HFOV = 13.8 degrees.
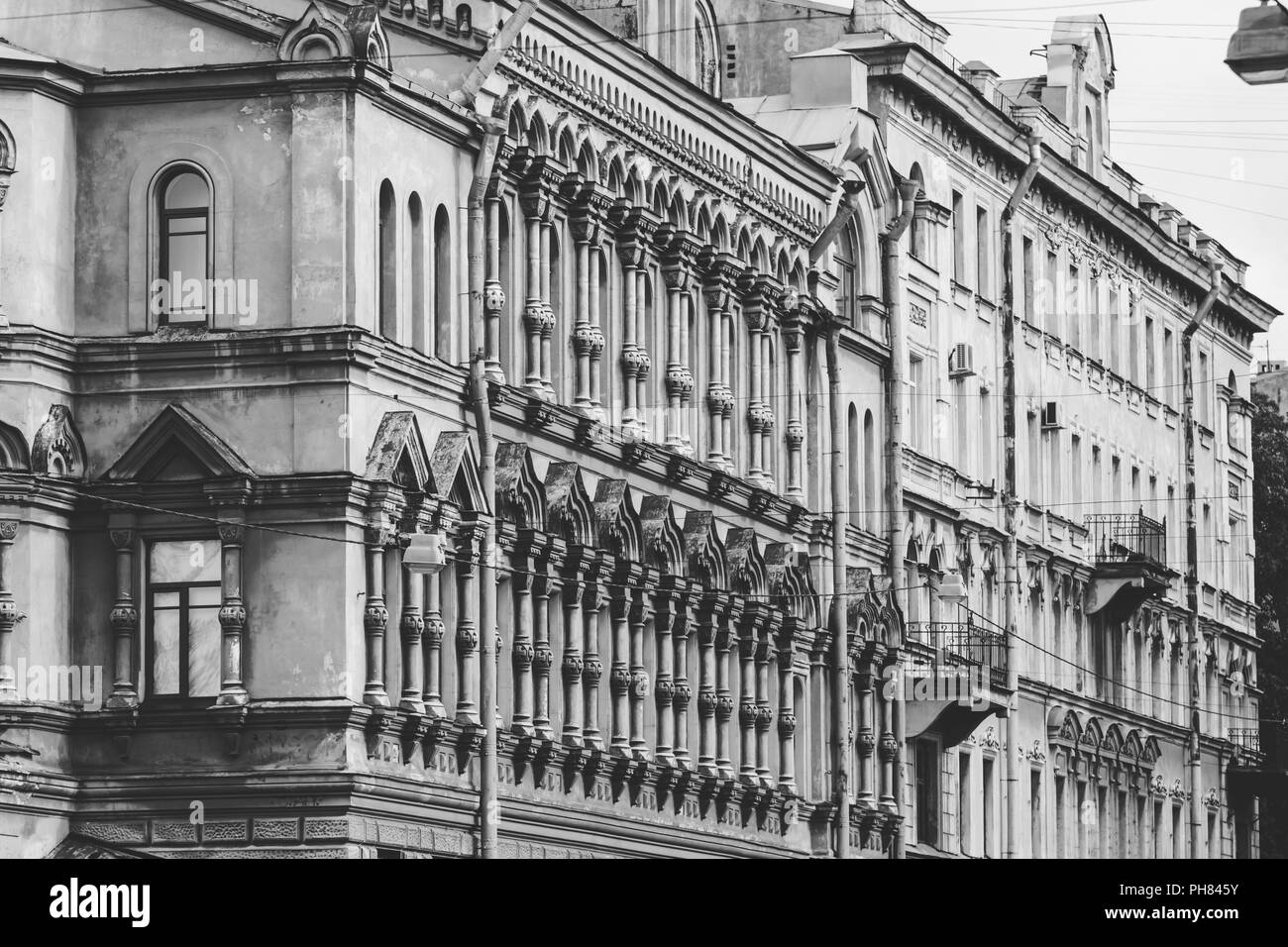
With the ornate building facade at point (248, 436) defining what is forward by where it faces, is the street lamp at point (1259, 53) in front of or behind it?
in front
